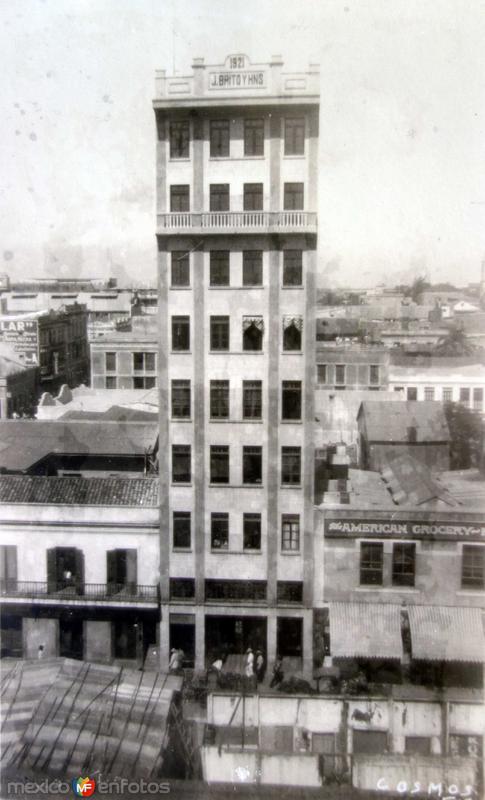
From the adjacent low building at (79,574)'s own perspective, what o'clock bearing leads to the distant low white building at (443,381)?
the distant low white building at (443,381) is roughly at 8 o'clock from the adjacent low building at (79,574).

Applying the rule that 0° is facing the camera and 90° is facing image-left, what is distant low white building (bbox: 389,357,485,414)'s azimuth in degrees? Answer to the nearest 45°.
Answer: approximately 0°

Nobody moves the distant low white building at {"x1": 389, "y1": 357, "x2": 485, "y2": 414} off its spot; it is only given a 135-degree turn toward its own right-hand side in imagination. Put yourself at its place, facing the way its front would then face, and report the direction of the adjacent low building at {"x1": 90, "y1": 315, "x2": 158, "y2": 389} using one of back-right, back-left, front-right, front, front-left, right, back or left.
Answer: front-left

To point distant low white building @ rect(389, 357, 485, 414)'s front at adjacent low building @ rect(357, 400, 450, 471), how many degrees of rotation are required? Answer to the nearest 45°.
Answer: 0° — it already faces it

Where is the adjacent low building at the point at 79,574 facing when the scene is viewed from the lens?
facing the viewer

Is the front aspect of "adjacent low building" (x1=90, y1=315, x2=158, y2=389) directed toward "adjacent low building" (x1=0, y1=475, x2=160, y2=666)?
yes

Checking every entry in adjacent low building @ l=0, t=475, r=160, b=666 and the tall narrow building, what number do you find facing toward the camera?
2

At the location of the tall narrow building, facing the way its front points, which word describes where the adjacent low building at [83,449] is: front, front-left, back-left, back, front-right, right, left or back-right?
back-right

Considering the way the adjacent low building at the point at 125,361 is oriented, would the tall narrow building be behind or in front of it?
in front

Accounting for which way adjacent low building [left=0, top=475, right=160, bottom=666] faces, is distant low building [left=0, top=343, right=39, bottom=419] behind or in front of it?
behind

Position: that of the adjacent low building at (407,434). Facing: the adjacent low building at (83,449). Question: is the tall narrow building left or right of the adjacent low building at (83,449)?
left

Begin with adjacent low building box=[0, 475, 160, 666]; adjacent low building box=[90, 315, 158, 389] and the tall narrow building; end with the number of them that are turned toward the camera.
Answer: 3

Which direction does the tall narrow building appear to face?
toward the camera

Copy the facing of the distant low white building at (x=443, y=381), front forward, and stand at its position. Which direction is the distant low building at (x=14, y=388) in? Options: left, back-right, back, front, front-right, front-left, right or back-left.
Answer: right

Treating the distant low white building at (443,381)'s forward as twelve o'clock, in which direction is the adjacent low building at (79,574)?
the adjacent low building at (79,574) is roughly at 1 o'clock from the distant low white building at (443,381).

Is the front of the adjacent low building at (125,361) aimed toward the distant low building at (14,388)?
no

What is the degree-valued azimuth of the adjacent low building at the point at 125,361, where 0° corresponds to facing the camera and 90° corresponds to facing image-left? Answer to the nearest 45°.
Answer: approximately 0°

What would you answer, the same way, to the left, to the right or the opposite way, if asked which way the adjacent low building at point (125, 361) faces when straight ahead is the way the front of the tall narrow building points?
the same way
